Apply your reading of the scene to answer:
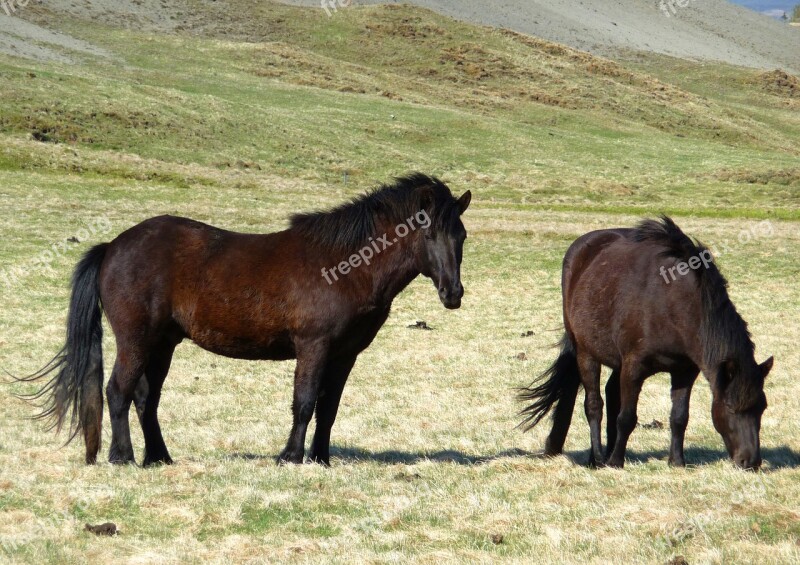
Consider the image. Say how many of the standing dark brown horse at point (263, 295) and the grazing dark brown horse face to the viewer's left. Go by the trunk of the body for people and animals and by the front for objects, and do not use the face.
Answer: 0

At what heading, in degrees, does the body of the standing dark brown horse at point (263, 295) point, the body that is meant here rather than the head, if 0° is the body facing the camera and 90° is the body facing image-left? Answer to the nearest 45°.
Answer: approximately 270°

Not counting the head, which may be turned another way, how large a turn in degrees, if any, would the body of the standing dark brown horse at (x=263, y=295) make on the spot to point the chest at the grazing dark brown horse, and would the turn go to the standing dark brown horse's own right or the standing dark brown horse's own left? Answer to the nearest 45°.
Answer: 0° — it already faces it

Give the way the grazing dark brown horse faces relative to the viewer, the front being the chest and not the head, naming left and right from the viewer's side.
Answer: facing the viewer and to the right of the viewer

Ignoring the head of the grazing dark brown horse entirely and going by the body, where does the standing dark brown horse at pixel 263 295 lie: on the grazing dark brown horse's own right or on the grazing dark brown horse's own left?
on the grazing dark brown horse's own right
